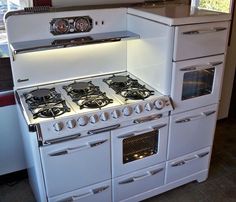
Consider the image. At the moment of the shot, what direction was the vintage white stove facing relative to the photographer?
facing the viewer and to the right of the viewer
